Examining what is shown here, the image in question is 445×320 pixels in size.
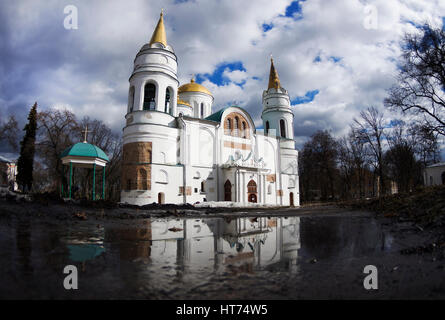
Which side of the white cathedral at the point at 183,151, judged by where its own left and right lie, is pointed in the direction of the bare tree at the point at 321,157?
left

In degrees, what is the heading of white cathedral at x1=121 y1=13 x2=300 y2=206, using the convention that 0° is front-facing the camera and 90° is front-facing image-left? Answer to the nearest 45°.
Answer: approximately 315°

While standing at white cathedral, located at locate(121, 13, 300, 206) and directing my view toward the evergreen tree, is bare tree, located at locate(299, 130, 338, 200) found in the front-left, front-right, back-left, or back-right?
back-right
